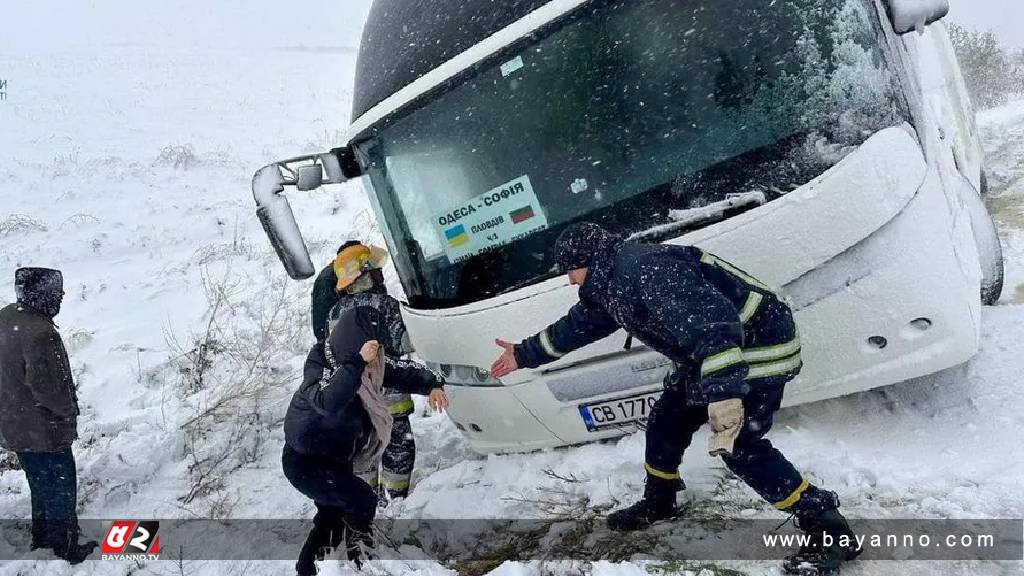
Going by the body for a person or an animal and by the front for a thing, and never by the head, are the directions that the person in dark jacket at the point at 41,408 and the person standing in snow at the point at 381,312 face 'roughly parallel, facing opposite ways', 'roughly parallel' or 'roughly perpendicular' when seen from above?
roughly perpendicular

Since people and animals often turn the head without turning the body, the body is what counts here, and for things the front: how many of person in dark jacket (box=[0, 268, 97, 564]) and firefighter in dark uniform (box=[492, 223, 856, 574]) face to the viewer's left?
1

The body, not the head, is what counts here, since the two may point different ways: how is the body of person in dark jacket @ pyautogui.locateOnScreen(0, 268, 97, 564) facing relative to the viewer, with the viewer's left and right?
facing away from the viewer and to the right of the viewer

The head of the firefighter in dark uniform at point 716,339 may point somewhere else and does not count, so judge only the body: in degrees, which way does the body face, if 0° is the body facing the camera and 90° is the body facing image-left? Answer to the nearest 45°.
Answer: approximately 90°

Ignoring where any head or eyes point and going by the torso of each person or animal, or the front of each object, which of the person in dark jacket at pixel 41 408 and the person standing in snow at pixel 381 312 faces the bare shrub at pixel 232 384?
the person in dark jacket

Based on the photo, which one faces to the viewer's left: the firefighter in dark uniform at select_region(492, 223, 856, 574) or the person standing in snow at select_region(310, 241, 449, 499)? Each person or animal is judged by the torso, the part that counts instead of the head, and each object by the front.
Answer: the firefighter in dark uniform

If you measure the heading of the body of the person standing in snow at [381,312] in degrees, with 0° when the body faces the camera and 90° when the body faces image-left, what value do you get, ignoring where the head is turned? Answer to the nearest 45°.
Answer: approximately 270°
